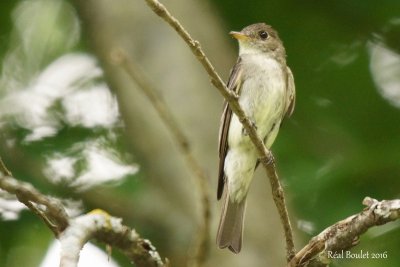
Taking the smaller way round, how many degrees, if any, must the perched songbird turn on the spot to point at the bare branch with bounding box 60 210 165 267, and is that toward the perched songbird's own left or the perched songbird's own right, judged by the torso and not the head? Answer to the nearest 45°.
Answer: approximately 90° to the perched songbird's own right

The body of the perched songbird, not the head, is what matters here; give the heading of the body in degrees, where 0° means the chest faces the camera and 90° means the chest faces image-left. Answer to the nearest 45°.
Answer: approximately 0°
